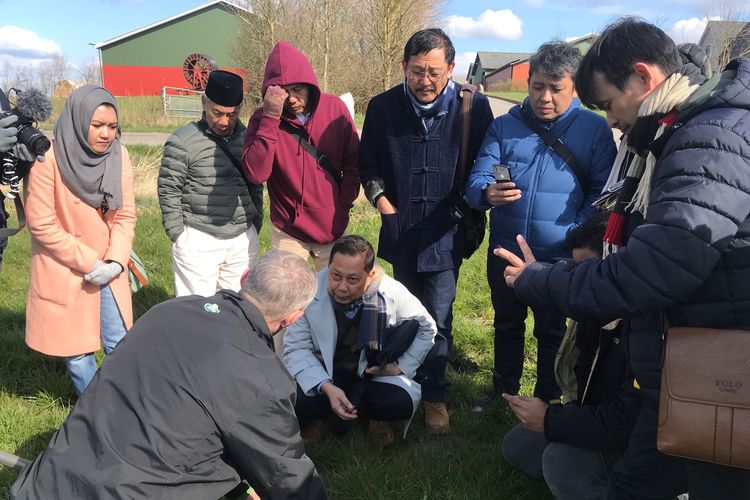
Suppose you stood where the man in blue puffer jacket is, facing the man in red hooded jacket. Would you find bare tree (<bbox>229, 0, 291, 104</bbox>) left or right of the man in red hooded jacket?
right

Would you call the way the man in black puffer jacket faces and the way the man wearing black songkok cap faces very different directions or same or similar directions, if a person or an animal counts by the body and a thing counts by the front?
very different directions

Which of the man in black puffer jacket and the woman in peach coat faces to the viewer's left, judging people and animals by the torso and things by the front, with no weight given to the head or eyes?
the man in black puffer jacket

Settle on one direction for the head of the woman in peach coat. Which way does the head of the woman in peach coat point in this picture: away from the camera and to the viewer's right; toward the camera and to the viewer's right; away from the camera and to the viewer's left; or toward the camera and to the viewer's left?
toward the camera and to the viewer's right

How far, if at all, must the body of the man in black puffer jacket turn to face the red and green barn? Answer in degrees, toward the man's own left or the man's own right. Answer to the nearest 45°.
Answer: approximately 45° to the man's own right

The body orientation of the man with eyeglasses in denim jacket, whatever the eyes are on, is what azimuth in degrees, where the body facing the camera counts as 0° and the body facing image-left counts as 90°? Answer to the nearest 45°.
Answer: approximately 0°

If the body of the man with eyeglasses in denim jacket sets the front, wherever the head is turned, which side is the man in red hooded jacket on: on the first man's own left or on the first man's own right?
on the first man's own right

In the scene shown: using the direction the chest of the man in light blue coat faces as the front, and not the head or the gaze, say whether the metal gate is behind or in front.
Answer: behind

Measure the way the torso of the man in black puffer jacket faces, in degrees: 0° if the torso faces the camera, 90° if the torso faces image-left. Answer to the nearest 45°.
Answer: approximately 90°

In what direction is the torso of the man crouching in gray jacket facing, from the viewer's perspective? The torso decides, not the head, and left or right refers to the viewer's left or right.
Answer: facing away from the viewer and to the right of the viewer

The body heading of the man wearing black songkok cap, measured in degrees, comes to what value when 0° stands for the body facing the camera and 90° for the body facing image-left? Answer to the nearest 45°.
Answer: approximately 315°

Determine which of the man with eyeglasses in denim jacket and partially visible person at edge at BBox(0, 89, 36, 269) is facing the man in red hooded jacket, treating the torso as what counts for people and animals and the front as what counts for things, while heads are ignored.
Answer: the partially visible person at edge
